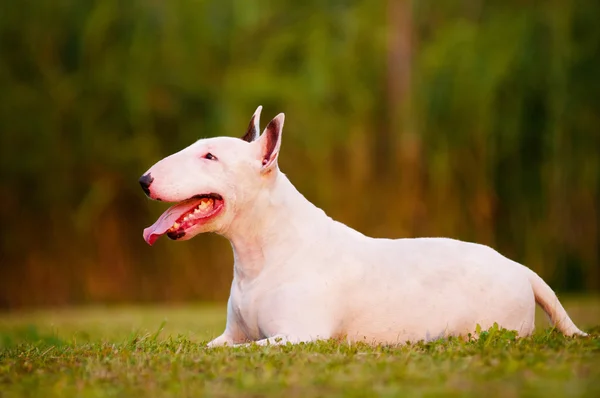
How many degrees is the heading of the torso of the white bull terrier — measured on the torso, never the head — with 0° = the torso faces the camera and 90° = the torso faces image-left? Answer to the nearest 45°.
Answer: approximately 90°
